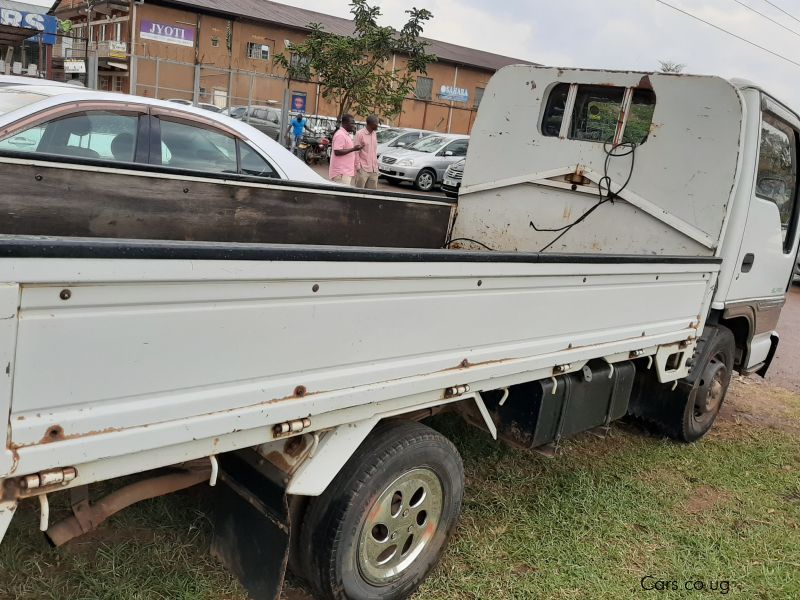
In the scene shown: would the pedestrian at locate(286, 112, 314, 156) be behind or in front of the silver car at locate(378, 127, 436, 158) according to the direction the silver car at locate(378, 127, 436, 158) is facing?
in front

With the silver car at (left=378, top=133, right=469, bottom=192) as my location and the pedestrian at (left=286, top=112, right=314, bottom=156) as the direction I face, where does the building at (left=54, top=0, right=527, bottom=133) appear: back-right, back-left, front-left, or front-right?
front-right

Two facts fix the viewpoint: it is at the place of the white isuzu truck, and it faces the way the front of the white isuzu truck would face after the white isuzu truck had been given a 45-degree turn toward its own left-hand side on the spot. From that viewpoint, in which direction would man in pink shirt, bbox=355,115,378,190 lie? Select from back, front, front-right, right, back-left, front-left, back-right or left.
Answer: front

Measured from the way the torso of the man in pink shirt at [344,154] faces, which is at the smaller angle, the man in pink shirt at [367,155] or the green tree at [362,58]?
the man in pink shirt

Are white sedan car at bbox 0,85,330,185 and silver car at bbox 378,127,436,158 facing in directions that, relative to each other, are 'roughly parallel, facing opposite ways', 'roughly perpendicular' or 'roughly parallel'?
roughly parallel

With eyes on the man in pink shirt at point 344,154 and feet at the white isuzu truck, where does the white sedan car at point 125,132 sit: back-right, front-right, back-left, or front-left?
front-left

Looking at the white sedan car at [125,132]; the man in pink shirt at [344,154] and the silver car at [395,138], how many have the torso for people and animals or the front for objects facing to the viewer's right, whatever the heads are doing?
1

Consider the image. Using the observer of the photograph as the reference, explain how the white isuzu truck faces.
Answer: facing away from the viewer and to the right of the viewer

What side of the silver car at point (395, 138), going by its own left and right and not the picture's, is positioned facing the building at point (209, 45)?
right

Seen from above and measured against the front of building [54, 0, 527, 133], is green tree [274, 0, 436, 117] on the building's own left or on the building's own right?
on the building's own left

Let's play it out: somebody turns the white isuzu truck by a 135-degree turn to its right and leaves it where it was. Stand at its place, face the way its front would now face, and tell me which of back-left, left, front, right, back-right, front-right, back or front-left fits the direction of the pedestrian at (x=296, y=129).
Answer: back

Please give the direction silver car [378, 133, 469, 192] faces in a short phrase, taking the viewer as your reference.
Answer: facing the viewer and to the left of the viewer
